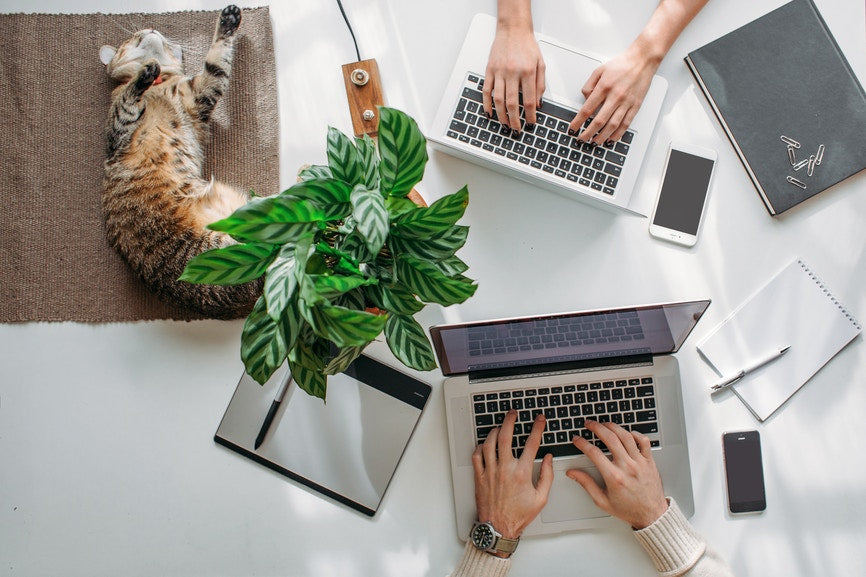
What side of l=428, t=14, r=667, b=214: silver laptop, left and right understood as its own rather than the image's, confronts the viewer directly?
back

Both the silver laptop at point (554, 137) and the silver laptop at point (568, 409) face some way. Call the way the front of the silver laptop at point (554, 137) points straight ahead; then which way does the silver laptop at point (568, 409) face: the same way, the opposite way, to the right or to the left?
the opposite way

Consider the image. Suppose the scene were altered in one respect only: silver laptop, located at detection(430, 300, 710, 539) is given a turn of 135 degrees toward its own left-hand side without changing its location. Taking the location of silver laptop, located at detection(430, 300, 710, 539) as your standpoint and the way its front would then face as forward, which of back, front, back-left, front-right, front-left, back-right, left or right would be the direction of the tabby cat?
back-left

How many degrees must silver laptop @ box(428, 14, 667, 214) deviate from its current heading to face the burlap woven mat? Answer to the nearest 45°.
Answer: approximately 90° to its left

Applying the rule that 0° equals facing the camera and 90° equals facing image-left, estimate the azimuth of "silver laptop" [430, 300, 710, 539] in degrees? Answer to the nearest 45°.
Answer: approximately 0°

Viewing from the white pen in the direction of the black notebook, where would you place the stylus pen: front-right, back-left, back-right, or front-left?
back-left

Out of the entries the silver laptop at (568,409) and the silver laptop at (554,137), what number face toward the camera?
1
